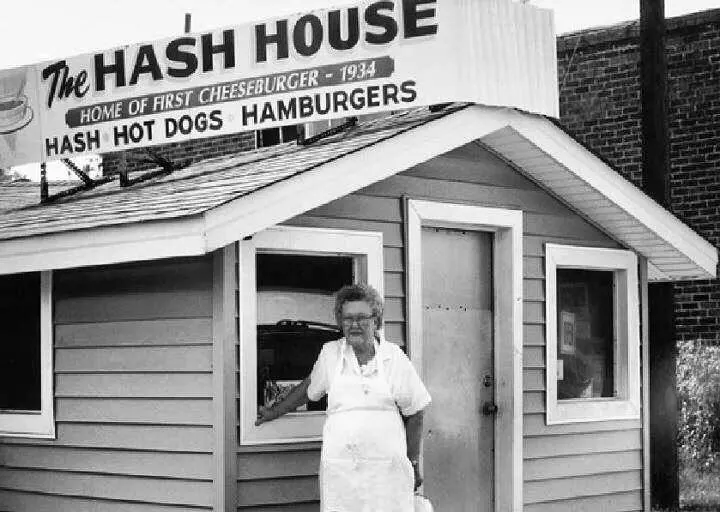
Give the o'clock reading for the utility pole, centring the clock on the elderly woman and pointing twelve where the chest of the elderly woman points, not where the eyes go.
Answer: The utility pole is roughly at 7 o'clock from the elderly woman.

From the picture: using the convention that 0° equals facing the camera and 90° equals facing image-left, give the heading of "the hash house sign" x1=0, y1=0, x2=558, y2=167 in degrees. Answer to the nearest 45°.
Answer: approximately 45°

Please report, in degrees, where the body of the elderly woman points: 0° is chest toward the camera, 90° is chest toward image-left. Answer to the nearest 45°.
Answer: approximately 0°

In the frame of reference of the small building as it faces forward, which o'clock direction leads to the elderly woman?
The elderly woman is roughly at 1 o'clock from the small building.

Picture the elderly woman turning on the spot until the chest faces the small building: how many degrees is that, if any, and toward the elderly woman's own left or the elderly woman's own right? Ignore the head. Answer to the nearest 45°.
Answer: approximately 180°
